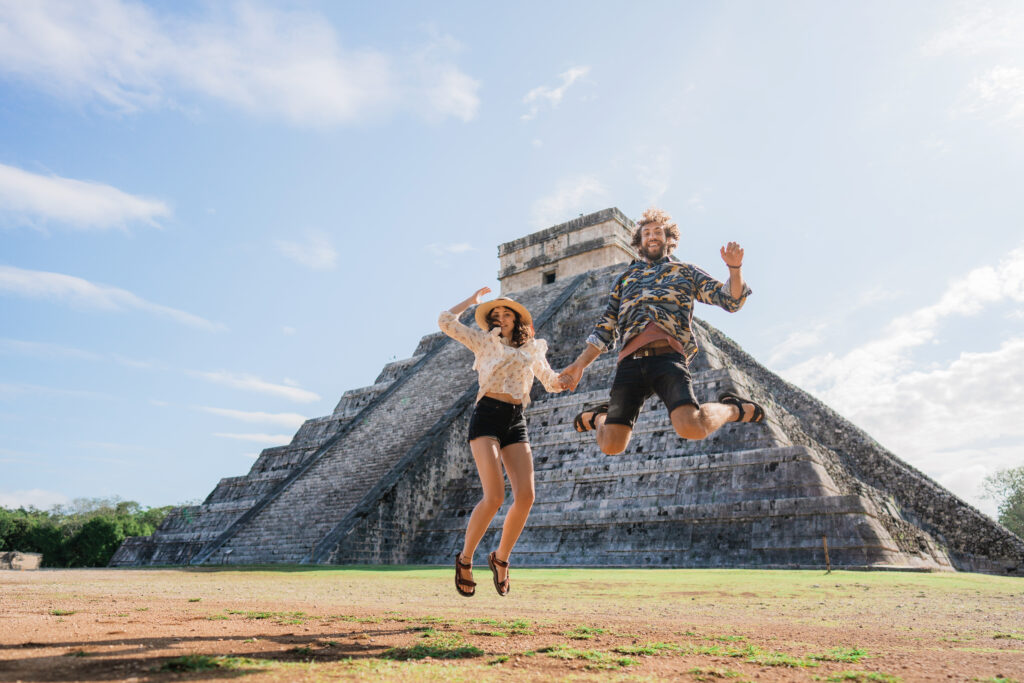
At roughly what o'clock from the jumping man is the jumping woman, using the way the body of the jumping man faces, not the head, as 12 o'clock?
The jumping woman is roughly at 3 o'clock from the jumping man.

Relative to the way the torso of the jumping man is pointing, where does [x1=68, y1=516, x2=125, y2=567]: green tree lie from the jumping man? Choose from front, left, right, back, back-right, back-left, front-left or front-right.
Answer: back-right

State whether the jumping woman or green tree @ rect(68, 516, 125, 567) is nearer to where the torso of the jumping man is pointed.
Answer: the jumping woman

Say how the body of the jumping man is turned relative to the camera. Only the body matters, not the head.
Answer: toward the camera

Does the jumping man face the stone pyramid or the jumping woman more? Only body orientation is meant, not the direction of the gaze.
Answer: the jumping woman

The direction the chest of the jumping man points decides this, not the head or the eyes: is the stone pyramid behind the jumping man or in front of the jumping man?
behind
